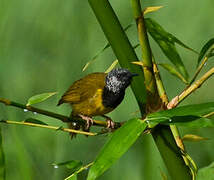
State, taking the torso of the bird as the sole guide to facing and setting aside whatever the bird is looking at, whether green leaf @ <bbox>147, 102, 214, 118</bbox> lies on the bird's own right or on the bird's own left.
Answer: on the bird's own left

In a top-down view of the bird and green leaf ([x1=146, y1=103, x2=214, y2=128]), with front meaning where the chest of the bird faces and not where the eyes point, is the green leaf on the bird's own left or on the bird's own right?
on the bird's own left

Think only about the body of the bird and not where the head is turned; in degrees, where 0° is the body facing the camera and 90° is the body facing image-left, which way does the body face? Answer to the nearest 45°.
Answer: approximately 270°

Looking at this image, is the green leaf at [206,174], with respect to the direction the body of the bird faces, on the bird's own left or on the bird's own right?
on the bird's own right

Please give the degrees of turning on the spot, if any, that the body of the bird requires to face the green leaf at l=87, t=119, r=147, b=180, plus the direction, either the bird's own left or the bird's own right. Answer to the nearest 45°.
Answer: approximately 90° to the bird's own right
